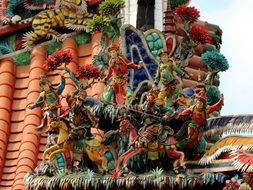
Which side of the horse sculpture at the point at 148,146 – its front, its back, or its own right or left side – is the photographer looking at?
left

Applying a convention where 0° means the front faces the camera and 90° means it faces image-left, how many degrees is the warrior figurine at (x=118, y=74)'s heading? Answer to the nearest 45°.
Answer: approximately 0°

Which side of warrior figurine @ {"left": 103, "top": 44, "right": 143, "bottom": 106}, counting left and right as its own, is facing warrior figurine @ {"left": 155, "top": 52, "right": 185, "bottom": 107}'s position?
left

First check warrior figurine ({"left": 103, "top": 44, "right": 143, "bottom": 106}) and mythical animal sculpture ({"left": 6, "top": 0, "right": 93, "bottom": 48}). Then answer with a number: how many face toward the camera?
1

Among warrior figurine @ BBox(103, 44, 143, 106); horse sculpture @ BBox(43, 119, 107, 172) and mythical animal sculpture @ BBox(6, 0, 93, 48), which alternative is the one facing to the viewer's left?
the horse sculpture

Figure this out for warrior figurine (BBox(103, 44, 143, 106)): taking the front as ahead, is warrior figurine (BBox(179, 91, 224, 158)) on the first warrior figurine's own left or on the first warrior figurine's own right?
on the first warrior figurine's own left

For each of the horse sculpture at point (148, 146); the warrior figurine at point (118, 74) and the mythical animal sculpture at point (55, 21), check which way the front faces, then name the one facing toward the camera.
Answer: the warrior figurine
